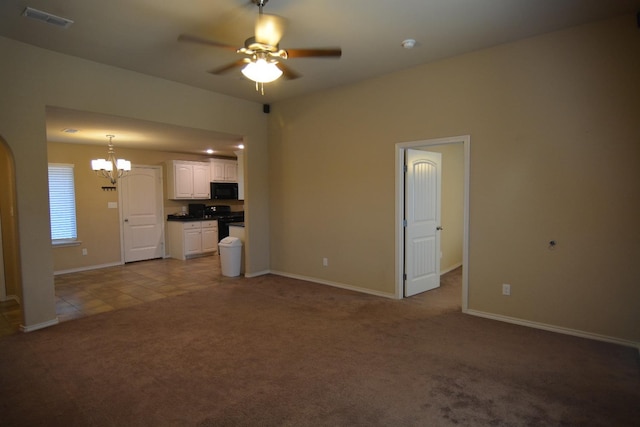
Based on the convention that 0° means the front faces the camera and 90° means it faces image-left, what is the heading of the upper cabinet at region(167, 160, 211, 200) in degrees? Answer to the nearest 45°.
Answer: approximately 315°

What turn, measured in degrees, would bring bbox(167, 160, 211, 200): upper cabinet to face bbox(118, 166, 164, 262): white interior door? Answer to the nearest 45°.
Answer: approximately 135° to its right

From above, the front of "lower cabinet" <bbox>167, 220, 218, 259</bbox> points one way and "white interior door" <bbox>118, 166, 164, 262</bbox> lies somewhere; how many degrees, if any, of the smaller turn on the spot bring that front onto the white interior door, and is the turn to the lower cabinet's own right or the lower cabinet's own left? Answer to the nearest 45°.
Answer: approximately 135° to the lower cabinet's own right

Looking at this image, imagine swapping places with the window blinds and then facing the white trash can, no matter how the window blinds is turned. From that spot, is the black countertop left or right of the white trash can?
left

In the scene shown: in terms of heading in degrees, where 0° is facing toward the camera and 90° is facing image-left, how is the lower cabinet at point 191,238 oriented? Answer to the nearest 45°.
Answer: approximately 315°

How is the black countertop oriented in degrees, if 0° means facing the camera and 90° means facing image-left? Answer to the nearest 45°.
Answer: approximately 315°

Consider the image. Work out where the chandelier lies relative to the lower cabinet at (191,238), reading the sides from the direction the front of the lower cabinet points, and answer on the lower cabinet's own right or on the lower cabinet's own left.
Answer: on the lower cabinet's own right
